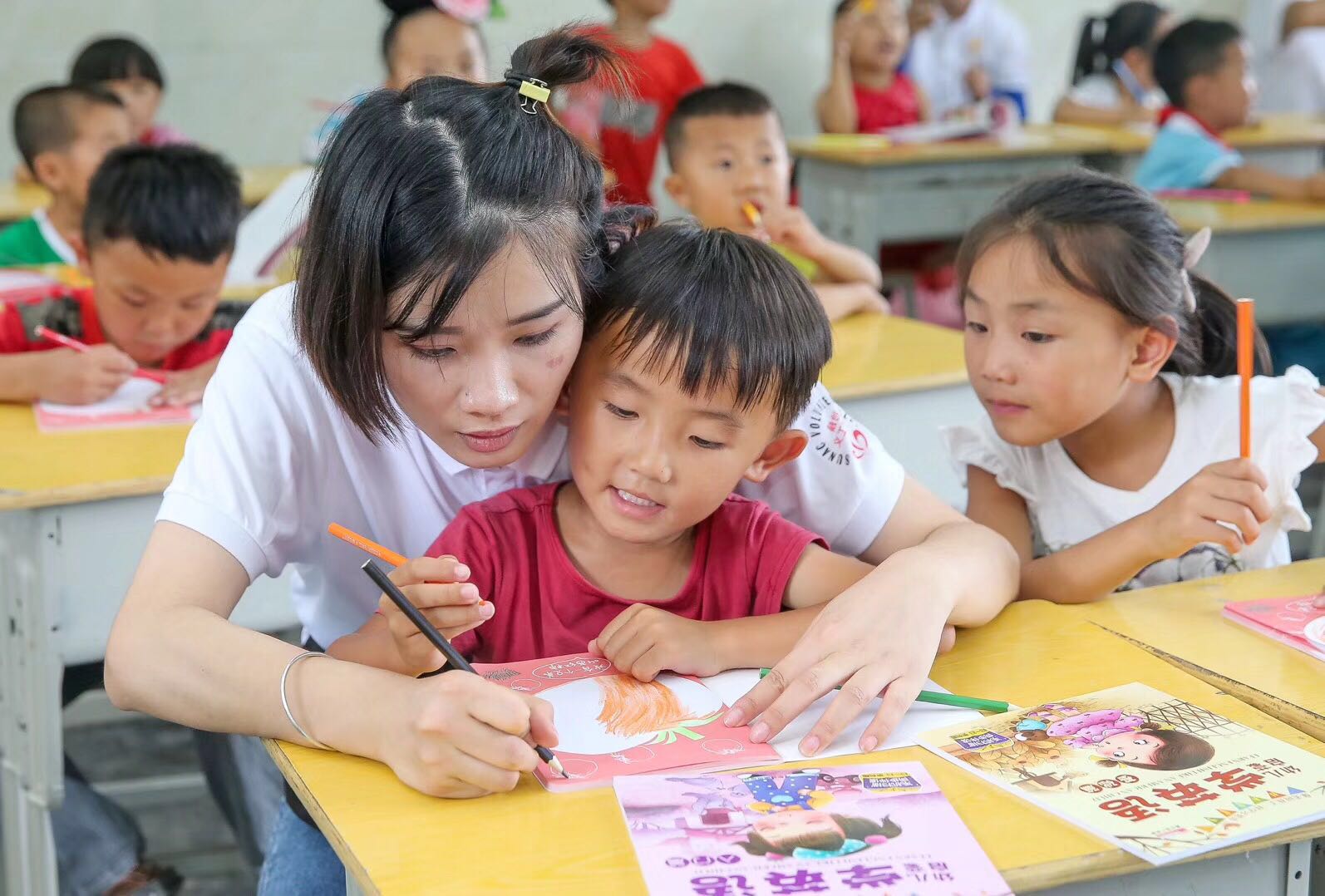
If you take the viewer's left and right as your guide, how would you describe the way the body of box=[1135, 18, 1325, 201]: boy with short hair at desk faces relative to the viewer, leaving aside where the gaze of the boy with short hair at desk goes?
facing to the right of the viewer

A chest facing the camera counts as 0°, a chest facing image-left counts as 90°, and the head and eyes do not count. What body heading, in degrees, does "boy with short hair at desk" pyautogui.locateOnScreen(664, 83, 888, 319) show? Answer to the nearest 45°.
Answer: approximately 315°

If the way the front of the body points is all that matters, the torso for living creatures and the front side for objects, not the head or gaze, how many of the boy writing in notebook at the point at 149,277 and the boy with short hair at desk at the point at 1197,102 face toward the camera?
1

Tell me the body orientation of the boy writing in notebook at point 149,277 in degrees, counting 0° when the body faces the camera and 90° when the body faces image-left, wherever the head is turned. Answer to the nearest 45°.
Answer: approximately 0°

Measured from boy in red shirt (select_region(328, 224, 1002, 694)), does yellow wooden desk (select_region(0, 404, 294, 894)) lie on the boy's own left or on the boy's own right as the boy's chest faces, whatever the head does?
on the boy's own right

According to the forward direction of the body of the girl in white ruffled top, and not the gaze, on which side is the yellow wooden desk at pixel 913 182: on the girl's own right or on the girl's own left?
on the girl's own right

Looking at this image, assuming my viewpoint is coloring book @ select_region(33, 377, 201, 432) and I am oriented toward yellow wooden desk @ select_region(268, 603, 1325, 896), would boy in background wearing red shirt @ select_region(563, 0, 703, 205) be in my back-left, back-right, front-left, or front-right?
back-left
